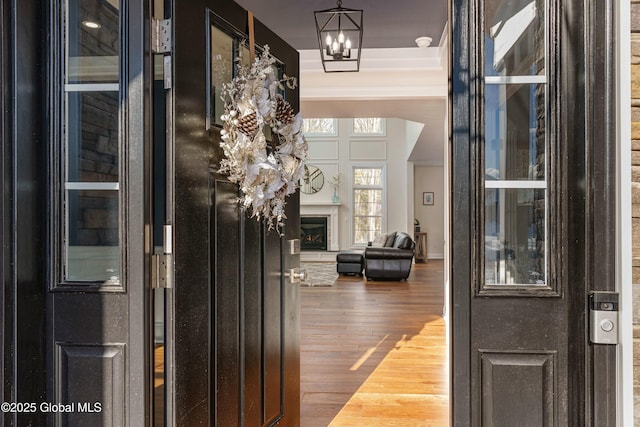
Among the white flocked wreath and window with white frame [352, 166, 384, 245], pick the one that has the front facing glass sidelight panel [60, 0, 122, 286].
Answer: the window with white frame

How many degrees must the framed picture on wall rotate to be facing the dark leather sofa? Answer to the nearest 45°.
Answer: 0° — it already faces it

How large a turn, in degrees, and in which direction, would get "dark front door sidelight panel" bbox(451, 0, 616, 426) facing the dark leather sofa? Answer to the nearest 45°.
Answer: approximately 180°

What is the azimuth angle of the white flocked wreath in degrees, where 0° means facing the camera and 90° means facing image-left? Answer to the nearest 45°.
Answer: approximately 315°

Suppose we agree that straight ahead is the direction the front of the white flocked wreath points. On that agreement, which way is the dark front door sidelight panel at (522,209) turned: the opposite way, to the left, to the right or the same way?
to the right

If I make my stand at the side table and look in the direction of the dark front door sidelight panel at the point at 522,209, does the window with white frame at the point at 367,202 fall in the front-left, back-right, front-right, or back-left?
back-right

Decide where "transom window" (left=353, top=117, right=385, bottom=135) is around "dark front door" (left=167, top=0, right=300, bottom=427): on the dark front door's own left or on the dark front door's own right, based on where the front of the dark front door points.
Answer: on the dark front door's own left
